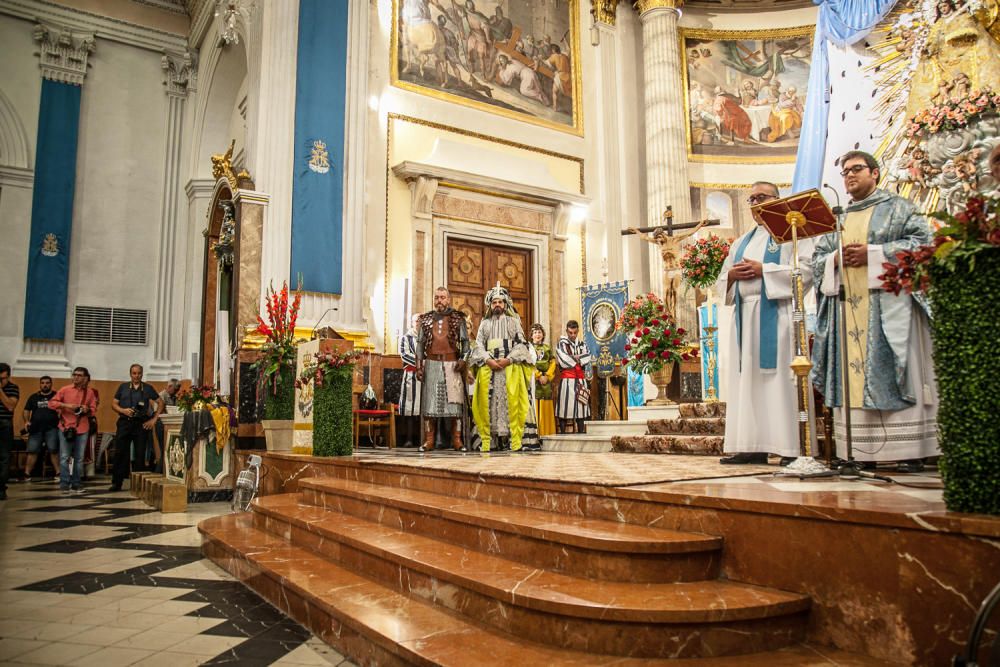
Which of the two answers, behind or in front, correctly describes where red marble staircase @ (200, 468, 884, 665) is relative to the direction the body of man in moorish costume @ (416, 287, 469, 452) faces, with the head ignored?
in front

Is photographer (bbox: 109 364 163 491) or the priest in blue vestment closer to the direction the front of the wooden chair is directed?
the priest in blue vestment

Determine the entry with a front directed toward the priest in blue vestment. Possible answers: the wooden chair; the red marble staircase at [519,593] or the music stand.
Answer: the music stand

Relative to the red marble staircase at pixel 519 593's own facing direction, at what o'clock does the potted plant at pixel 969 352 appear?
The potted plant is roughly at 8 o'clock from the red marble staircase.

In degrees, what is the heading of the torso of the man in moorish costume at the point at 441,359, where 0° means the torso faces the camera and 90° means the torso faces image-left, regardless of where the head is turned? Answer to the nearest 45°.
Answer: approximately 0°

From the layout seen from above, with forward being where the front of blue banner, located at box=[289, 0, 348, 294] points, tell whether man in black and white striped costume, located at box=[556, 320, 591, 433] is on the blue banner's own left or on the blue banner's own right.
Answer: on the blue banner's own left

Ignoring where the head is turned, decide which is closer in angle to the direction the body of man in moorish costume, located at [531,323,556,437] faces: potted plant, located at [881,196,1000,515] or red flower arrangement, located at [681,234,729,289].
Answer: the potted plant

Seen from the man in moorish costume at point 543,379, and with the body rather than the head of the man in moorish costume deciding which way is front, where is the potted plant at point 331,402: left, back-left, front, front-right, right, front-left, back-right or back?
front-right

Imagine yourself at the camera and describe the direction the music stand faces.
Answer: facing away from the viewer and to the right of the viewer

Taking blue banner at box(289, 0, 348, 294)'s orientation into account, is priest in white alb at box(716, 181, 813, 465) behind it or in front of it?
in front

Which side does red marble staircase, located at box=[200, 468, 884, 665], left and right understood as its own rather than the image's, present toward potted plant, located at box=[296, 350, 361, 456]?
right
